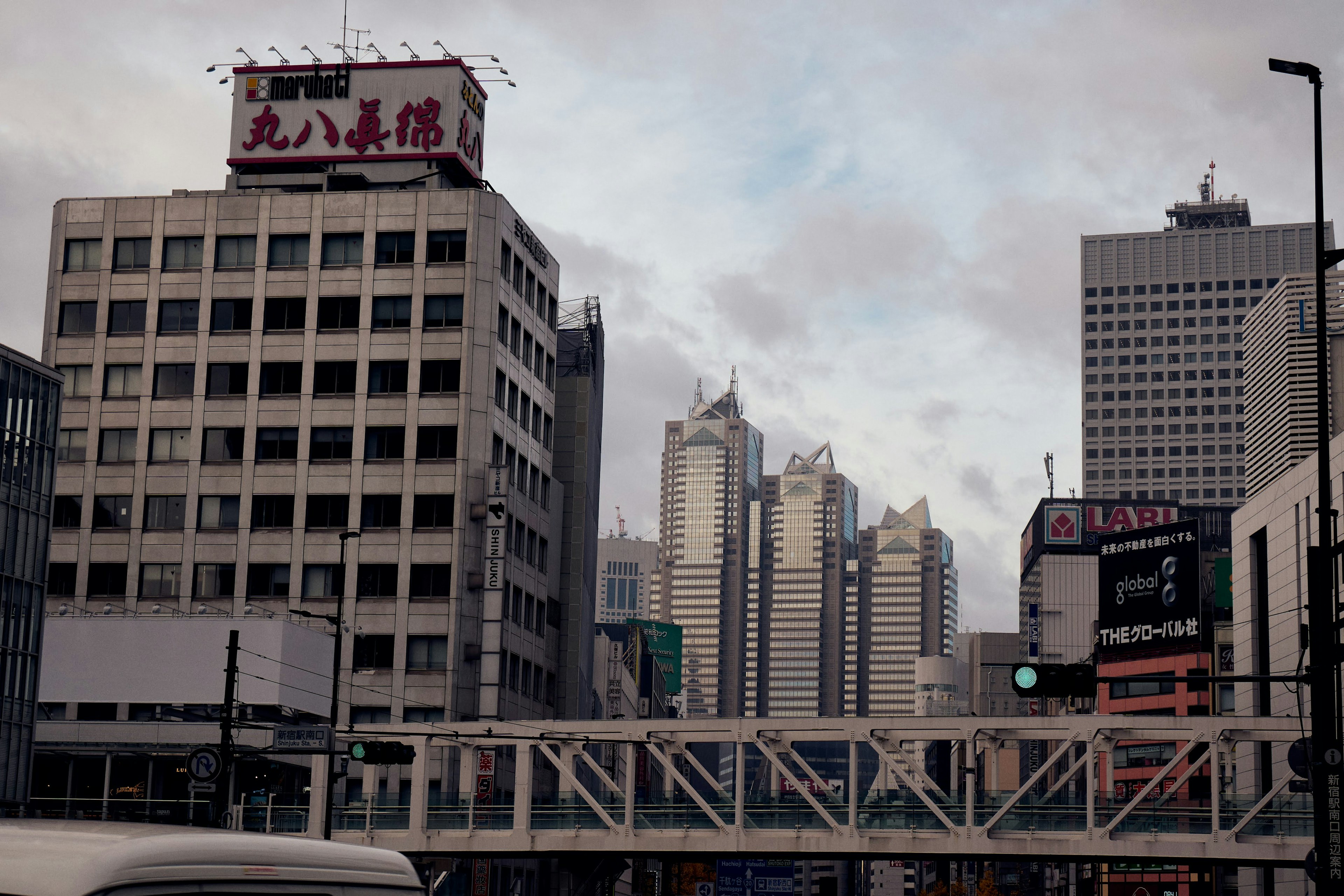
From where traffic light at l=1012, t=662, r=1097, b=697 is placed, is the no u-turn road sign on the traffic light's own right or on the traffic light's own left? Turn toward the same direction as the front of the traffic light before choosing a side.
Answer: on the traffic light's own right

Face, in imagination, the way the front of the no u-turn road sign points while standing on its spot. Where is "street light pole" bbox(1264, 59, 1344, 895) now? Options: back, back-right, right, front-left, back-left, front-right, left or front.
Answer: front-left

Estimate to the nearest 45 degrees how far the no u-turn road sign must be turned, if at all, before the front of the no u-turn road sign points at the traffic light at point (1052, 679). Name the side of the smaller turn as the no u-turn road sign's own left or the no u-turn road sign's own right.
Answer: approximately 45° to the no u-turn road sign's own left

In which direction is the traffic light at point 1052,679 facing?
toward the camera

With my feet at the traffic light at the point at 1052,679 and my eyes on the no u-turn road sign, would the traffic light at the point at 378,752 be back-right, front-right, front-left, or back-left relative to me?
front-right

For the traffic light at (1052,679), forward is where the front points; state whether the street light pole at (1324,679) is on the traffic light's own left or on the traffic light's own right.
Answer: on the traffic light's own left

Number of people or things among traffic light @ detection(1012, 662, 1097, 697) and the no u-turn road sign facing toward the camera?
2

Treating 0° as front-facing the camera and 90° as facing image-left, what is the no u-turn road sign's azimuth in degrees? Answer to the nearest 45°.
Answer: approximately 0°

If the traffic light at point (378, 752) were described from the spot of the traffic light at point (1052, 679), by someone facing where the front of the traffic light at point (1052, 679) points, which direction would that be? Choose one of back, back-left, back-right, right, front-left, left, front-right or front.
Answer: back-right
